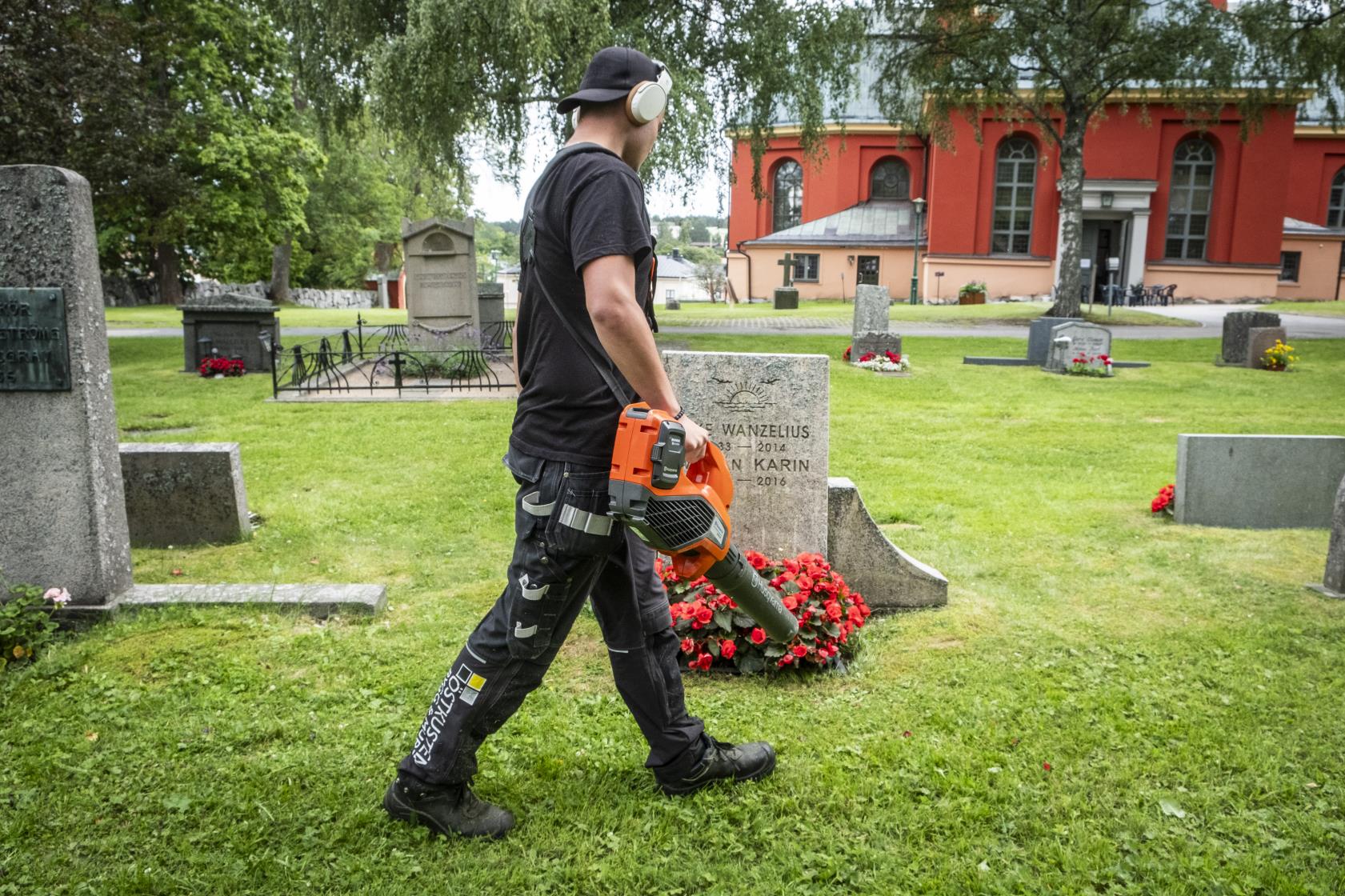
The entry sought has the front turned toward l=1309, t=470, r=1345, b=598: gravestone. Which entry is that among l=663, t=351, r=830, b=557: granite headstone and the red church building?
the red church building

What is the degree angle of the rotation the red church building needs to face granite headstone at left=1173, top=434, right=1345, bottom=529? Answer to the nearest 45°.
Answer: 0° — it already faces it

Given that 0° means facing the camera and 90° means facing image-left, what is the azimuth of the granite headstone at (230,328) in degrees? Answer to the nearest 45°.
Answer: approximately 0°

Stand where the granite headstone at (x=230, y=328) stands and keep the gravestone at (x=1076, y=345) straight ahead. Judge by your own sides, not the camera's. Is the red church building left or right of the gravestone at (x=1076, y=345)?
left

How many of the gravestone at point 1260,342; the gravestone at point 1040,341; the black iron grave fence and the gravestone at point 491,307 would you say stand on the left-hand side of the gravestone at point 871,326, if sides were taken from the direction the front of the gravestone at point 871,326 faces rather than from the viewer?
2

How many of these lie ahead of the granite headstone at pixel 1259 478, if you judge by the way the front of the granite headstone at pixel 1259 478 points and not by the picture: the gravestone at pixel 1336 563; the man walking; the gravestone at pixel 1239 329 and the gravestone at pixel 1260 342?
2

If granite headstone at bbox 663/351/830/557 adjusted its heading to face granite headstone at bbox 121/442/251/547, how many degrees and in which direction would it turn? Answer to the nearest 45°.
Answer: approximately 90° to its right

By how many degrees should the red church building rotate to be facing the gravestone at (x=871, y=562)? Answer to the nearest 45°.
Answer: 0° — it already faces it
